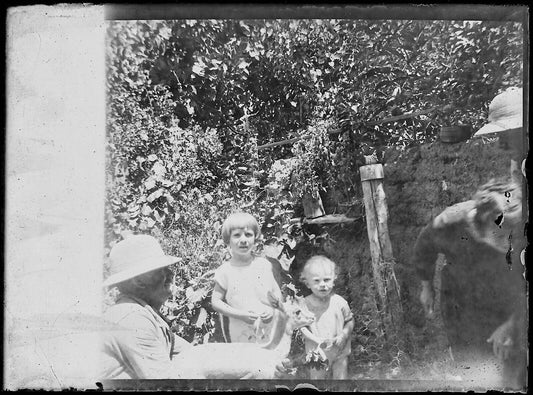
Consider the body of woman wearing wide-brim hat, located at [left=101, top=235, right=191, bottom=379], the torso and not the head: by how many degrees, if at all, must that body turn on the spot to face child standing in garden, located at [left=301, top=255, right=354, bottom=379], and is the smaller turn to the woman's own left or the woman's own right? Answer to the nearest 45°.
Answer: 0° — they already face them

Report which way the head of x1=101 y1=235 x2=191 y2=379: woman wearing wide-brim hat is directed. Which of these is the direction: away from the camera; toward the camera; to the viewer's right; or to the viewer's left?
to the viewer's right

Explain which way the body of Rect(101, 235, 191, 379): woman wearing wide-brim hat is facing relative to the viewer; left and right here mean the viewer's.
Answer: facing to the right of the viewer

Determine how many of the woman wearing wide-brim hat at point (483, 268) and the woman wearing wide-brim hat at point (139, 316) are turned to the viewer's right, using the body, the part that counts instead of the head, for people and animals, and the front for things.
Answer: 1
